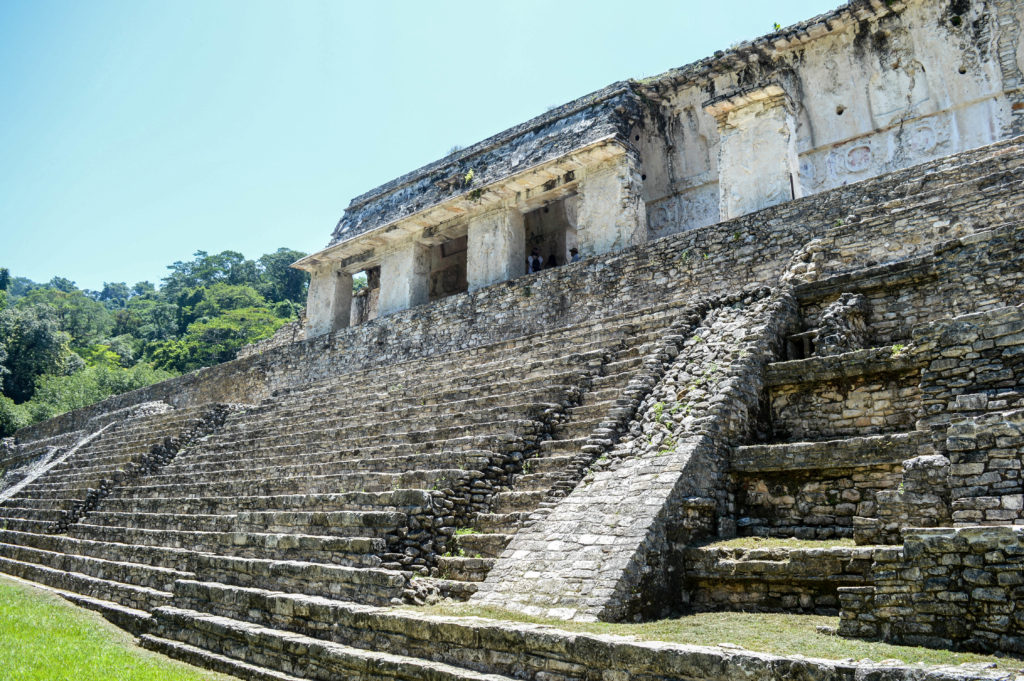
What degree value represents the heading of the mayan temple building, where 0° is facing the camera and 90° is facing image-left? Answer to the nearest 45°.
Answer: approximately 45°

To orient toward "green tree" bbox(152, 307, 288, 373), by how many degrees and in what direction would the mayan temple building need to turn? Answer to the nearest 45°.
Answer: approximately 90° to its right

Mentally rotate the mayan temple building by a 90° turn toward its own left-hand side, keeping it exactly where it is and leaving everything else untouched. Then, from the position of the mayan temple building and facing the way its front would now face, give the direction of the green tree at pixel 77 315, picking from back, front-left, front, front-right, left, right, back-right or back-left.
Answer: back

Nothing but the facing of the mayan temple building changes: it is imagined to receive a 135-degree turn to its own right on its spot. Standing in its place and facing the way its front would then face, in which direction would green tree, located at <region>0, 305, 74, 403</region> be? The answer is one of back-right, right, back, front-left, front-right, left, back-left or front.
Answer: front-left

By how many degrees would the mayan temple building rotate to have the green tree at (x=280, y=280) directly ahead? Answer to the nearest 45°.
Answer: approximately 90° to its right
